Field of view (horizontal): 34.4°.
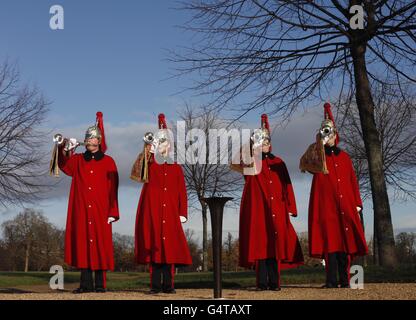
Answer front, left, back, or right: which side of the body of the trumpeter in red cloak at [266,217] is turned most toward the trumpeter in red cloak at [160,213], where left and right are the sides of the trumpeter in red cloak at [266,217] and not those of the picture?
right

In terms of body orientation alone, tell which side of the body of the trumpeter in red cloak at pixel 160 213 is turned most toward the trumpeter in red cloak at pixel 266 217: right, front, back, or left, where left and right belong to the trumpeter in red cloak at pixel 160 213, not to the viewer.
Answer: left

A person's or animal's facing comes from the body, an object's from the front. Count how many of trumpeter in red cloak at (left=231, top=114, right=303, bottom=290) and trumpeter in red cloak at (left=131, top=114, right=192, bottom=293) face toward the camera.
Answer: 2

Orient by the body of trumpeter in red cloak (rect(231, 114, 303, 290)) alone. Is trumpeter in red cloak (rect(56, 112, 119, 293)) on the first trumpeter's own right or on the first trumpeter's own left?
on the first trumpeter's own right

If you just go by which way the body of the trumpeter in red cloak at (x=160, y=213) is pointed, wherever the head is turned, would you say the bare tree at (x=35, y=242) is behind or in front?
behind

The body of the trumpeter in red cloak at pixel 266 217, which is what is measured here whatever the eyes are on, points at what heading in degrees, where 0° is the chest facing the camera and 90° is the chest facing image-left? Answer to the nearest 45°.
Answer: approximately 0°

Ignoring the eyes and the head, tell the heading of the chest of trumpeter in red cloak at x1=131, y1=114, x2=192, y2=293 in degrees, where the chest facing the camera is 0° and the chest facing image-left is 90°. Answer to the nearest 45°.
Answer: approximately 0°

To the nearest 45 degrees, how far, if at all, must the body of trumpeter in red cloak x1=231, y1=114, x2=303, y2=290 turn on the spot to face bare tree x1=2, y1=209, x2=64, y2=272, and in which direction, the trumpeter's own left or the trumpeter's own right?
approximately 135° to the trumpeter's own right
